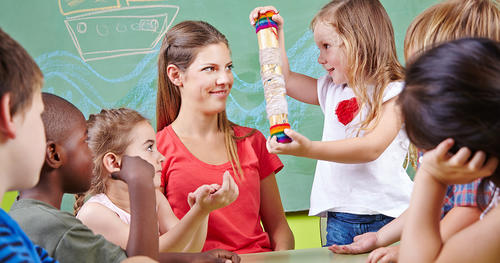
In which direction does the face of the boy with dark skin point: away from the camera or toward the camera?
away from the camera

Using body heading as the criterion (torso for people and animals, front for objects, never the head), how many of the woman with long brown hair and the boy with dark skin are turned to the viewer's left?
0

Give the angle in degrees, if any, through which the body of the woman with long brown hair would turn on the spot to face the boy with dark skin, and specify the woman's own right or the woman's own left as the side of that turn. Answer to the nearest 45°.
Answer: approximately 90° to the woman's own right

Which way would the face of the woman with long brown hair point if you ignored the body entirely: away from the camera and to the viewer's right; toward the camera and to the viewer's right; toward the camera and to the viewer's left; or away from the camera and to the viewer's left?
toward the camera and to the viewer's right

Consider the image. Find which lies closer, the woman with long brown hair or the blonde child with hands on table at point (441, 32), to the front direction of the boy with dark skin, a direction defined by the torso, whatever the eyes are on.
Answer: the woman with long brown hair

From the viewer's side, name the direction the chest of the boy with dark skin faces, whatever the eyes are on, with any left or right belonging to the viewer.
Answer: facing away from the viewer and to the right of the viewer

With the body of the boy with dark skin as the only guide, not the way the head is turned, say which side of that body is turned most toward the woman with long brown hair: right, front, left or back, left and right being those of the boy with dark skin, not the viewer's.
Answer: front

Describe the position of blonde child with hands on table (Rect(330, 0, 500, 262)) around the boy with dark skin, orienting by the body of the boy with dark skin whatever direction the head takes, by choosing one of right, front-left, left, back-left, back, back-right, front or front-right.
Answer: front-right

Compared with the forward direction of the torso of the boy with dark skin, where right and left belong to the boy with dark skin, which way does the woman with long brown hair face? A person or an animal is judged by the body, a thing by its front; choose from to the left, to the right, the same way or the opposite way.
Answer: to the right

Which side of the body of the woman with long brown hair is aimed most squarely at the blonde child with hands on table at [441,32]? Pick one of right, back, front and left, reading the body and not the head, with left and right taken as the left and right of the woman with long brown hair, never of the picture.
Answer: left
